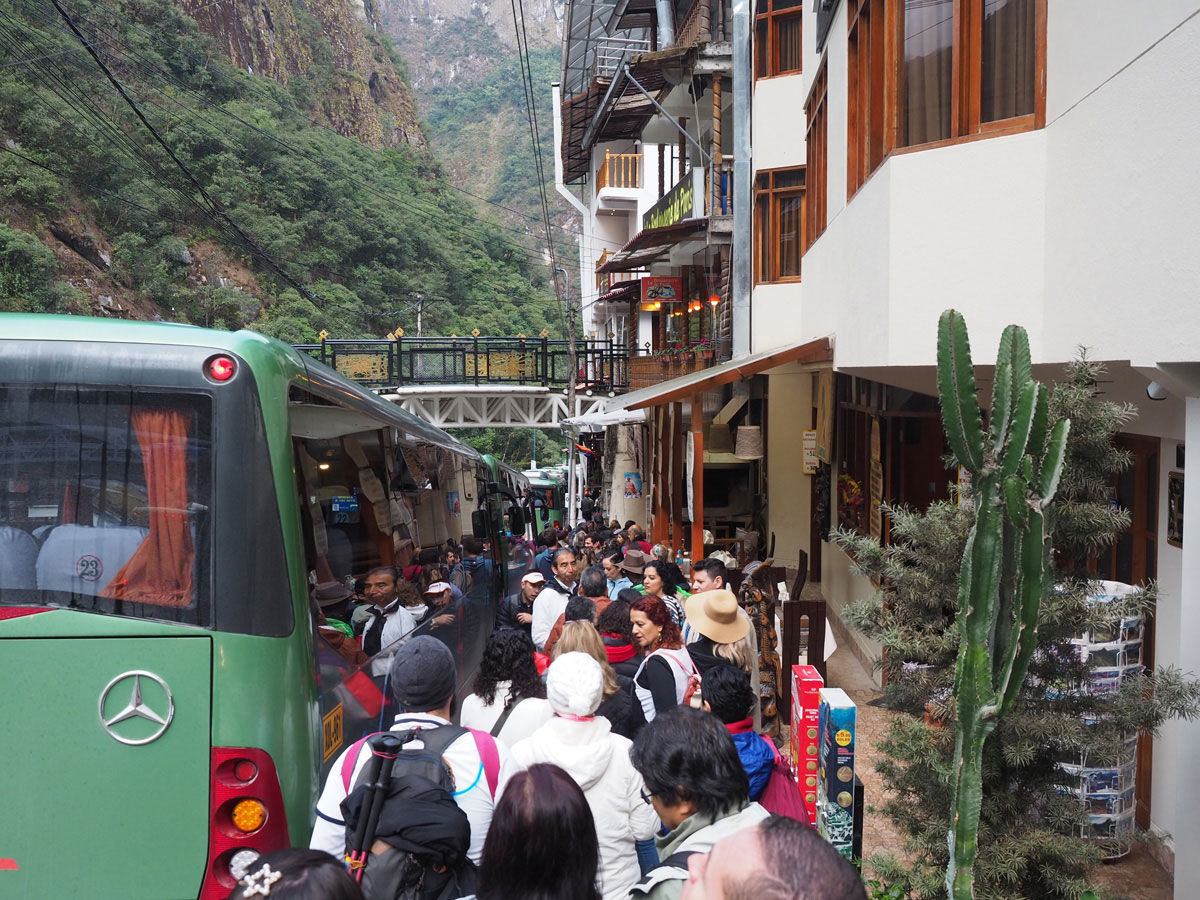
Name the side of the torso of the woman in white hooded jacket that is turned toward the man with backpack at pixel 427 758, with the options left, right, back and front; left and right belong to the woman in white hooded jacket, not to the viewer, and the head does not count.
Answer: left

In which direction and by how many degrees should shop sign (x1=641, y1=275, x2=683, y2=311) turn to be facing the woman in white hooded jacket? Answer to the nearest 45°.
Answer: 0° — it already faces them

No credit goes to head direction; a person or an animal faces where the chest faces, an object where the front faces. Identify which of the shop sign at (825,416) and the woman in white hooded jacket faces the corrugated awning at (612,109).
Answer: the woman in white hooded jacket

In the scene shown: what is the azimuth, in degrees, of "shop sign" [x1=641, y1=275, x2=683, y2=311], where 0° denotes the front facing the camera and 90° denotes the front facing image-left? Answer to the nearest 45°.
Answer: approximately 0°

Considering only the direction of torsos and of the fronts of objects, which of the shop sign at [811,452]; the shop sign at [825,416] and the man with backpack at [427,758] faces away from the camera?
the man with backpack

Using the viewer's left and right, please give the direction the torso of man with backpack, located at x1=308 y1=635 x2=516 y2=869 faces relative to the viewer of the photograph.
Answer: facing away from the viewer

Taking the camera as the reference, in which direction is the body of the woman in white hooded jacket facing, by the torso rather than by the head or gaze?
away from the camera
